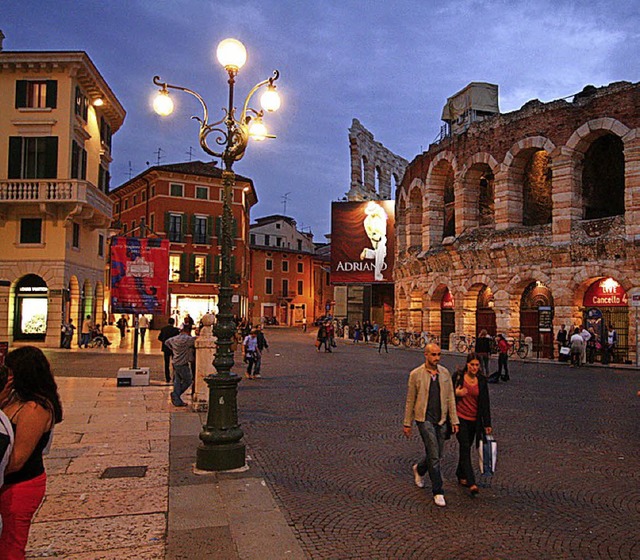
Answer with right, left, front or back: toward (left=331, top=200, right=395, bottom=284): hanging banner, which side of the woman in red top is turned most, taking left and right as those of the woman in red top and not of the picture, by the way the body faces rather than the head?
back

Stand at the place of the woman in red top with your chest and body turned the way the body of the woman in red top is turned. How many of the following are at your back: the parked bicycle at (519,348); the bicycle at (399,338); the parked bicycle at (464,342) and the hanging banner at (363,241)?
4

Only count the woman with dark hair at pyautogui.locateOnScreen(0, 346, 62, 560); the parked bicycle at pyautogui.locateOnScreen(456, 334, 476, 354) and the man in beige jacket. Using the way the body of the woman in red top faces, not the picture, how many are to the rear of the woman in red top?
1

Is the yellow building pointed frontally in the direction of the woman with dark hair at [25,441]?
yes

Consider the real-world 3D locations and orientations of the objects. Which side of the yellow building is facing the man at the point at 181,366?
front

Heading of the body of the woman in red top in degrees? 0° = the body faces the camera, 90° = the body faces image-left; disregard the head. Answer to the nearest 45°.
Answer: approximately 0°

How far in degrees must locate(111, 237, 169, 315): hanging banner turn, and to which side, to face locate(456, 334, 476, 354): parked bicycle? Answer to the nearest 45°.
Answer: approximately 135° to its left

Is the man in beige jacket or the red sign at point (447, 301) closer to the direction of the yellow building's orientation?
the man in beige jacket

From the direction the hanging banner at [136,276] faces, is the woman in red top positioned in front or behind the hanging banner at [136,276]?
in front

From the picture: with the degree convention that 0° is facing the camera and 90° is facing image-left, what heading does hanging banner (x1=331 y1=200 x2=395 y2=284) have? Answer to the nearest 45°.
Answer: approximately 0°
